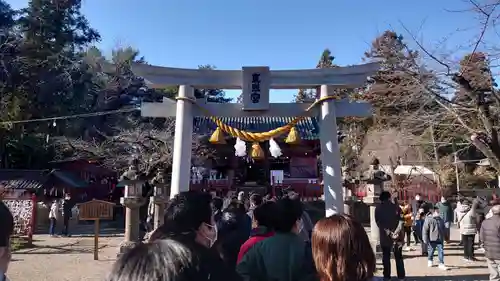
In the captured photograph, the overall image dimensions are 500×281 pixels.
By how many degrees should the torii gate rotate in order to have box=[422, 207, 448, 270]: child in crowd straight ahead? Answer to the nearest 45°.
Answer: approximately 90° to its left

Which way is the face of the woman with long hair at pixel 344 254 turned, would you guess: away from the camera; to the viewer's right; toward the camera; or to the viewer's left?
away from the camera

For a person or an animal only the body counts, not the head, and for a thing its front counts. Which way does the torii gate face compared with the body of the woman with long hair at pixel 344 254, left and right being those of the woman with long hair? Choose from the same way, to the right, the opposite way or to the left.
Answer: the opposite way

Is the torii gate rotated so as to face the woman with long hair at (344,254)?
yes

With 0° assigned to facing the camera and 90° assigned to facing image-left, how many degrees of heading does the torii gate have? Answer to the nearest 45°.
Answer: approximately 0°

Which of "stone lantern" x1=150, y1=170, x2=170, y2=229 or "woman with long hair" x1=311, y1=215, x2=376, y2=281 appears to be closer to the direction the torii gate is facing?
the woman with long hair

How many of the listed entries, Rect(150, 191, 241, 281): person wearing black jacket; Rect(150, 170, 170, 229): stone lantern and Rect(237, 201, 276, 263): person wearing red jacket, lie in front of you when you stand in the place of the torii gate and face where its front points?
2

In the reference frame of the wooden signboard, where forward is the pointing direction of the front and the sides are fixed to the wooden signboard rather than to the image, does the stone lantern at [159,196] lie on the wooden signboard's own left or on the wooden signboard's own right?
on the wooden signboard's own left

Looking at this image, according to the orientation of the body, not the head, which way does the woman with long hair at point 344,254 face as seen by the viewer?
away from the camera

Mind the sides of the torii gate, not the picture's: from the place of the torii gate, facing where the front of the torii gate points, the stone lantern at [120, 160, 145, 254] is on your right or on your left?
on your right
